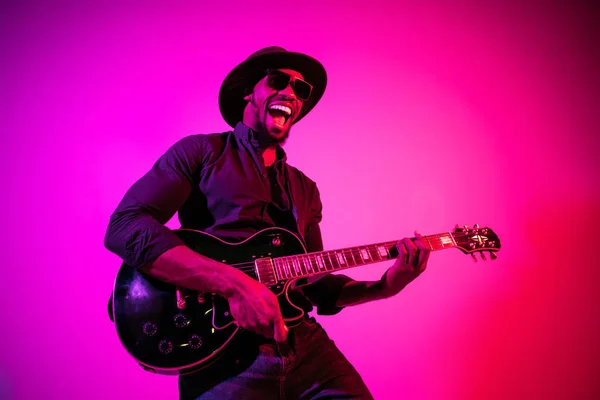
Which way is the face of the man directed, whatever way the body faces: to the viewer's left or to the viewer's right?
to the viewer's right

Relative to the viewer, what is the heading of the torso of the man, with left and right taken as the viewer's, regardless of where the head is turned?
facing the viewer and to the right of the viewer
